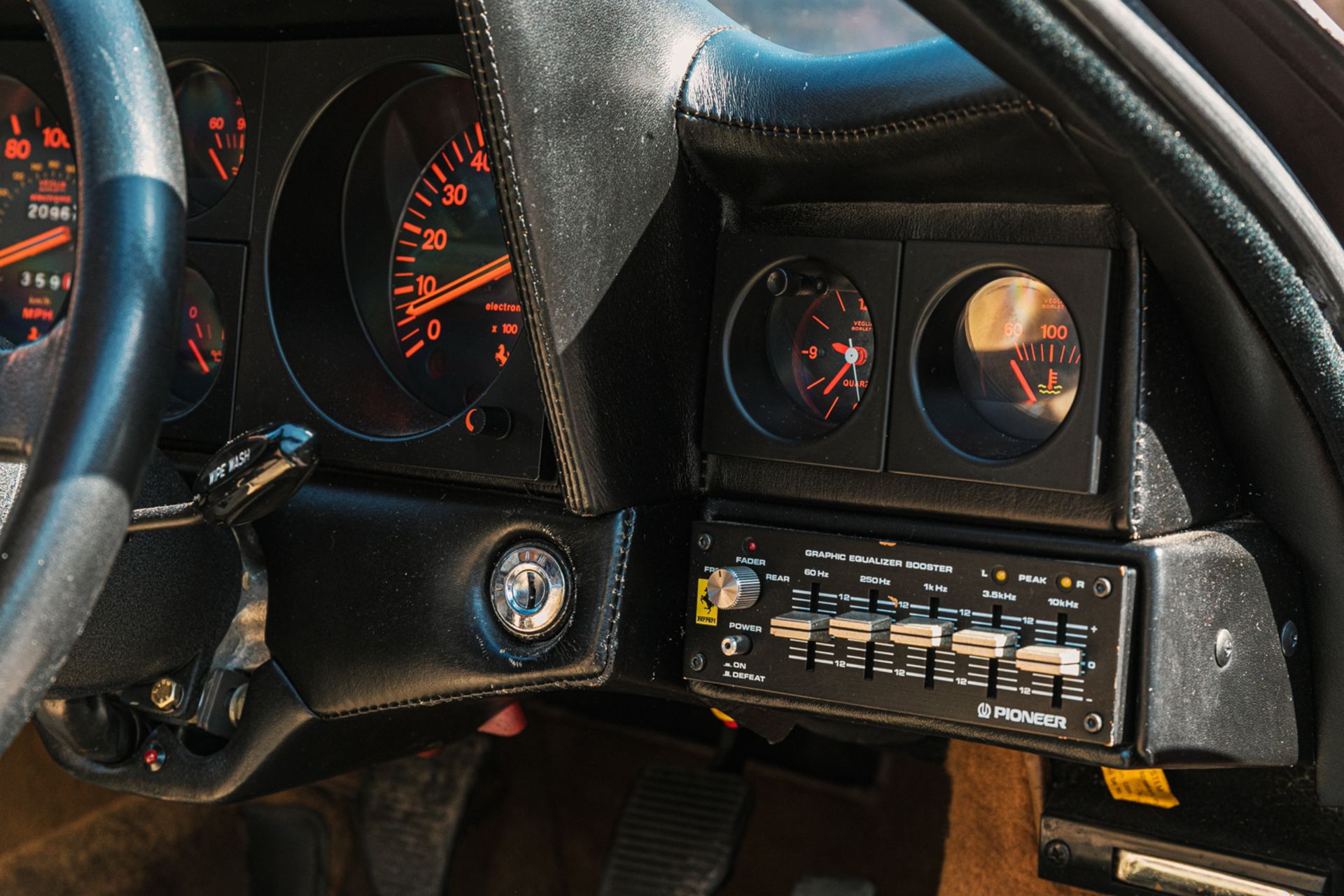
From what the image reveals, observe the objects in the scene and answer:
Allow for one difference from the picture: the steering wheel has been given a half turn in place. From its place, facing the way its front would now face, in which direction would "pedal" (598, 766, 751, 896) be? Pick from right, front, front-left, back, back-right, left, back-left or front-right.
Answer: front
